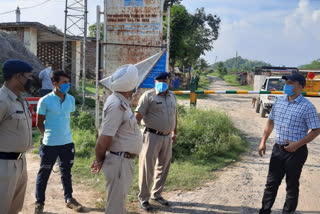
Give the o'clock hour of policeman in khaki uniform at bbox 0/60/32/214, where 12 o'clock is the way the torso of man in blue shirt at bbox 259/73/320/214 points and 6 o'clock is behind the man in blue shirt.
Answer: The policeman in khaki uniform is roughly at 12 o'clock from the man in blue shirt.

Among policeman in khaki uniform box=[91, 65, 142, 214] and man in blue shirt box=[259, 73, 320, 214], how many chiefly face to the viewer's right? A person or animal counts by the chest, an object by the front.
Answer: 1

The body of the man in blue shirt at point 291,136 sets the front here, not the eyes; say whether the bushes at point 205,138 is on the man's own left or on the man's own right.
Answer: on the man's own right

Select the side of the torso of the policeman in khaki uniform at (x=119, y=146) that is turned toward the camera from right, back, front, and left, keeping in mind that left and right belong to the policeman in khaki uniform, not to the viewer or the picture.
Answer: right

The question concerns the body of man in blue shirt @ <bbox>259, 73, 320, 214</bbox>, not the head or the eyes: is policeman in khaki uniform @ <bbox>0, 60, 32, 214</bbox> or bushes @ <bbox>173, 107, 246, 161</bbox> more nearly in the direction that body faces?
the policeman in khaki uniform

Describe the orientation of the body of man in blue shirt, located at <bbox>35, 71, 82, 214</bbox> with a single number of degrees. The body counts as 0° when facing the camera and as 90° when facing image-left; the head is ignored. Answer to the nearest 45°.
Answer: approximately 315°

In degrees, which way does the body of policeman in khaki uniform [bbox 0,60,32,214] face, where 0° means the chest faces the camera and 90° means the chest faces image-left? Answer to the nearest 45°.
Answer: approximately 315°

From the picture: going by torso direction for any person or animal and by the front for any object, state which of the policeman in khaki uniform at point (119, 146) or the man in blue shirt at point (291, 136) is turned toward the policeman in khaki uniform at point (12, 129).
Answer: the man in blue shirt

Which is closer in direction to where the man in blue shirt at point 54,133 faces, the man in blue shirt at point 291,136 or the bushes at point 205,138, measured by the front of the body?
the man in blue shirt

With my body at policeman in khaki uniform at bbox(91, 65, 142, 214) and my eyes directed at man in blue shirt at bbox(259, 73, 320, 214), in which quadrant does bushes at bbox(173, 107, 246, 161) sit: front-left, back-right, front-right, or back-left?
front-left

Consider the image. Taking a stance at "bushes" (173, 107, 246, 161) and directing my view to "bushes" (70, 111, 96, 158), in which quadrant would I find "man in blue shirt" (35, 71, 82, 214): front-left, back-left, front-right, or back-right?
front-left

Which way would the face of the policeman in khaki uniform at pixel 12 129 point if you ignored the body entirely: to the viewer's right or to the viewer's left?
to the viewer's right

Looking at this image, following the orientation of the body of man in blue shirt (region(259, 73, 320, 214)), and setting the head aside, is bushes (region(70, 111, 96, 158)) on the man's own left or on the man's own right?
on the man's own right

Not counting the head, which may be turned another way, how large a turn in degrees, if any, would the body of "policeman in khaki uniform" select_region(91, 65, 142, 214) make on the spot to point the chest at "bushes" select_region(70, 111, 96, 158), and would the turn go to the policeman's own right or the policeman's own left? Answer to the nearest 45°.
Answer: approximately 90° to the policeman's own left

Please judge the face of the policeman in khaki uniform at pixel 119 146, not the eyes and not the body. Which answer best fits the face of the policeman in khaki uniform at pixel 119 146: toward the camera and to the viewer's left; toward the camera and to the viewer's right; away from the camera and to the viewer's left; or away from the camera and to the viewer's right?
away from the camera and to the viewer's right

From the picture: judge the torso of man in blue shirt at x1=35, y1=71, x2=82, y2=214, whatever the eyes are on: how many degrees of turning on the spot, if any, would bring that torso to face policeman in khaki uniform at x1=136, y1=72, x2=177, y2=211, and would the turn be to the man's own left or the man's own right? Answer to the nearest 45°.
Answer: approximately 45° to the man's own left

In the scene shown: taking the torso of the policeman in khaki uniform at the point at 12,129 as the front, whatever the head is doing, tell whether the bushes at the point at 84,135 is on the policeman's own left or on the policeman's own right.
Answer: on the policeman's own left
